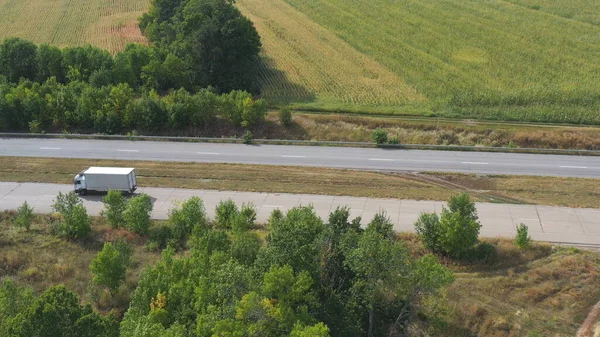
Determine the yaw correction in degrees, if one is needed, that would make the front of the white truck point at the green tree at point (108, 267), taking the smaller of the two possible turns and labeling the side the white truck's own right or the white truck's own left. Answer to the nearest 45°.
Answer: approximately 90° to the white truck's own left

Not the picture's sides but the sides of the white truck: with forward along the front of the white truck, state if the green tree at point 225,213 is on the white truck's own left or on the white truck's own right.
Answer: on the white truck's own left

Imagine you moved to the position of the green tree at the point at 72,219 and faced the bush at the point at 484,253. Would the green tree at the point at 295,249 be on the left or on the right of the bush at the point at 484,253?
right

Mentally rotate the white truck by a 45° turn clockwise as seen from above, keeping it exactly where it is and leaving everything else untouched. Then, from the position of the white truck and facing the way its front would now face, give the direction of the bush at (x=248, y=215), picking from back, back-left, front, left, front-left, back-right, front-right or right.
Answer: back

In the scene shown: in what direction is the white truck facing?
to the viewer's left

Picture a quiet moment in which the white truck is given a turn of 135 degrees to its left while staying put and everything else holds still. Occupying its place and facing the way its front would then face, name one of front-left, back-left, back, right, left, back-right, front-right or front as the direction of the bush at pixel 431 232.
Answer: front

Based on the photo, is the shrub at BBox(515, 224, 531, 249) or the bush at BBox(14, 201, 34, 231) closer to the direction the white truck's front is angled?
the bush

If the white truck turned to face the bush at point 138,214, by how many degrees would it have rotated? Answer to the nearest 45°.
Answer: approximately 90° to its left

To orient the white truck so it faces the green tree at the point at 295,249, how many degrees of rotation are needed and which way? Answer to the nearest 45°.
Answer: approximately 90° to its left

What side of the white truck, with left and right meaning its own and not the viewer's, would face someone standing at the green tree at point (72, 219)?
left

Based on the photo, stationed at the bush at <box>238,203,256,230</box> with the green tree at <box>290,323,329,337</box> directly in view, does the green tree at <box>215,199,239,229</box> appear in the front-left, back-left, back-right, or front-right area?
back-right

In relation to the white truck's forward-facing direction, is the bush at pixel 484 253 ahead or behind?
behind
